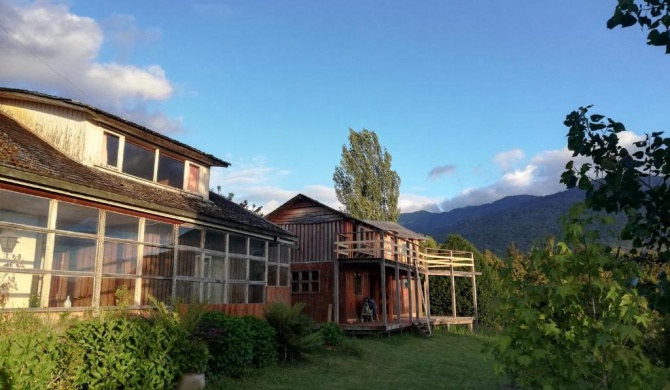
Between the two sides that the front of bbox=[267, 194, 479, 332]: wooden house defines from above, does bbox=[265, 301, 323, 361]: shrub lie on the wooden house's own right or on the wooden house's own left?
on the wooden house's own right

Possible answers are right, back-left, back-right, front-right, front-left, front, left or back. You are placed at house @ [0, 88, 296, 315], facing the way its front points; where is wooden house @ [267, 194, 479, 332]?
left

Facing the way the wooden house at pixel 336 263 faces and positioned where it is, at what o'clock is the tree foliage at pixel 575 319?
The tree foliage is roughly at 1 o'clock from the wooden house.

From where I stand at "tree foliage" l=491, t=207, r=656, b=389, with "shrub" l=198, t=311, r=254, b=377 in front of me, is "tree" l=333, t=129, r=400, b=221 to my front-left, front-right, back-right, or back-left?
front-right

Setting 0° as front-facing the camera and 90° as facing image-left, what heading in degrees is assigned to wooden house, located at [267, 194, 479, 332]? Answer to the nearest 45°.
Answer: approximately 315°

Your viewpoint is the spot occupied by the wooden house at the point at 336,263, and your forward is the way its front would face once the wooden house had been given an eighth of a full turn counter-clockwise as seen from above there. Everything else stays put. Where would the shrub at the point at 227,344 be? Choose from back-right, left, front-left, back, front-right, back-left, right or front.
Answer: right

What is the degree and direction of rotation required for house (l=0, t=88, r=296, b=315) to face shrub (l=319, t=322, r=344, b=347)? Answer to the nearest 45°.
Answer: approximately 45° to its left

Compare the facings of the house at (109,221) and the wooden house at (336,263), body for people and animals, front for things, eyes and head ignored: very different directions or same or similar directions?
same or similar directions

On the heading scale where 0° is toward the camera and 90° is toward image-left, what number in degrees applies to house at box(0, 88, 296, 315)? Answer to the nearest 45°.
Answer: approximately 315°

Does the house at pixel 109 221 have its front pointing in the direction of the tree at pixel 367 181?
no

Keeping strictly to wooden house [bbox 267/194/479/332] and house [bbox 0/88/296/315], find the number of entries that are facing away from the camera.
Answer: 0

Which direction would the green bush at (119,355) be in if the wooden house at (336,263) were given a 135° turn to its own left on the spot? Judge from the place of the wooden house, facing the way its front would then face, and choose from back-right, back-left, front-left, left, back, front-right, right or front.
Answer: back

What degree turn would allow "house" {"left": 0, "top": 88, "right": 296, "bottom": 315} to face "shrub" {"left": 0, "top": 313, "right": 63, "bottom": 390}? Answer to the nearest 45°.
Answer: approximately 45° to its right

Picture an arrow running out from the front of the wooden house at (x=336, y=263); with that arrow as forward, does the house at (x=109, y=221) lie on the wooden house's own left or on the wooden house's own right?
on the wooden house's own right

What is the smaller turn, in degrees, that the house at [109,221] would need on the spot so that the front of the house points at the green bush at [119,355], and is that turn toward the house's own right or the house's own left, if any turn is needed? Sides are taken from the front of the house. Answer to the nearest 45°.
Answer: approximately 45° to the house's own right

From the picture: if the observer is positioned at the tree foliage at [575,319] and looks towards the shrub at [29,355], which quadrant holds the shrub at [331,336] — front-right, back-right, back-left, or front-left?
front-right

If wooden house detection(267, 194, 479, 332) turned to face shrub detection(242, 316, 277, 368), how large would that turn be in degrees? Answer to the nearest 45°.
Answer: approximately 45° to its right

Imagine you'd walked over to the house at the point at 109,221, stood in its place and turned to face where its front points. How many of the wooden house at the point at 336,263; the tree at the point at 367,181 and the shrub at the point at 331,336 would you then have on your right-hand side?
0
